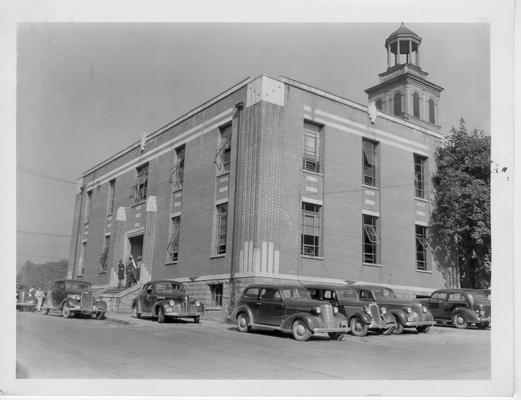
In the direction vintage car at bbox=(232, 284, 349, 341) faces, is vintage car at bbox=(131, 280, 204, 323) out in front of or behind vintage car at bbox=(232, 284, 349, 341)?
behind

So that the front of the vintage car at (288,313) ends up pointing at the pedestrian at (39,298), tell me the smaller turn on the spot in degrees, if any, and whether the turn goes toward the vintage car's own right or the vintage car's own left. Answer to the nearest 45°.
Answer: approximately 135° to the vintage car's own right

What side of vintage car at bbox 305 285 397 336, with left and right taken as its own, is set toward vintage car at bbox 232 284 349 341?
right

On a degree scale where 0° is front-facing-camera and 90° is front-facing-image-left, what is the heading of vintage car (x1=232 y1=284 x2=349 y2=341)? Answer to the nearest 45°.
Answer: approximately 315°

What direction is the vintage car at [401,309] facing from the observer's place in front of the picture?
facing the viewer and to the right of the viewer

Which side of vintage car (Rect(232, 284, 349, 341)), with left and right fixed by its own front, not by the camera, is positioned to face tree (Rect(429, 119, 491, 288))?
left
